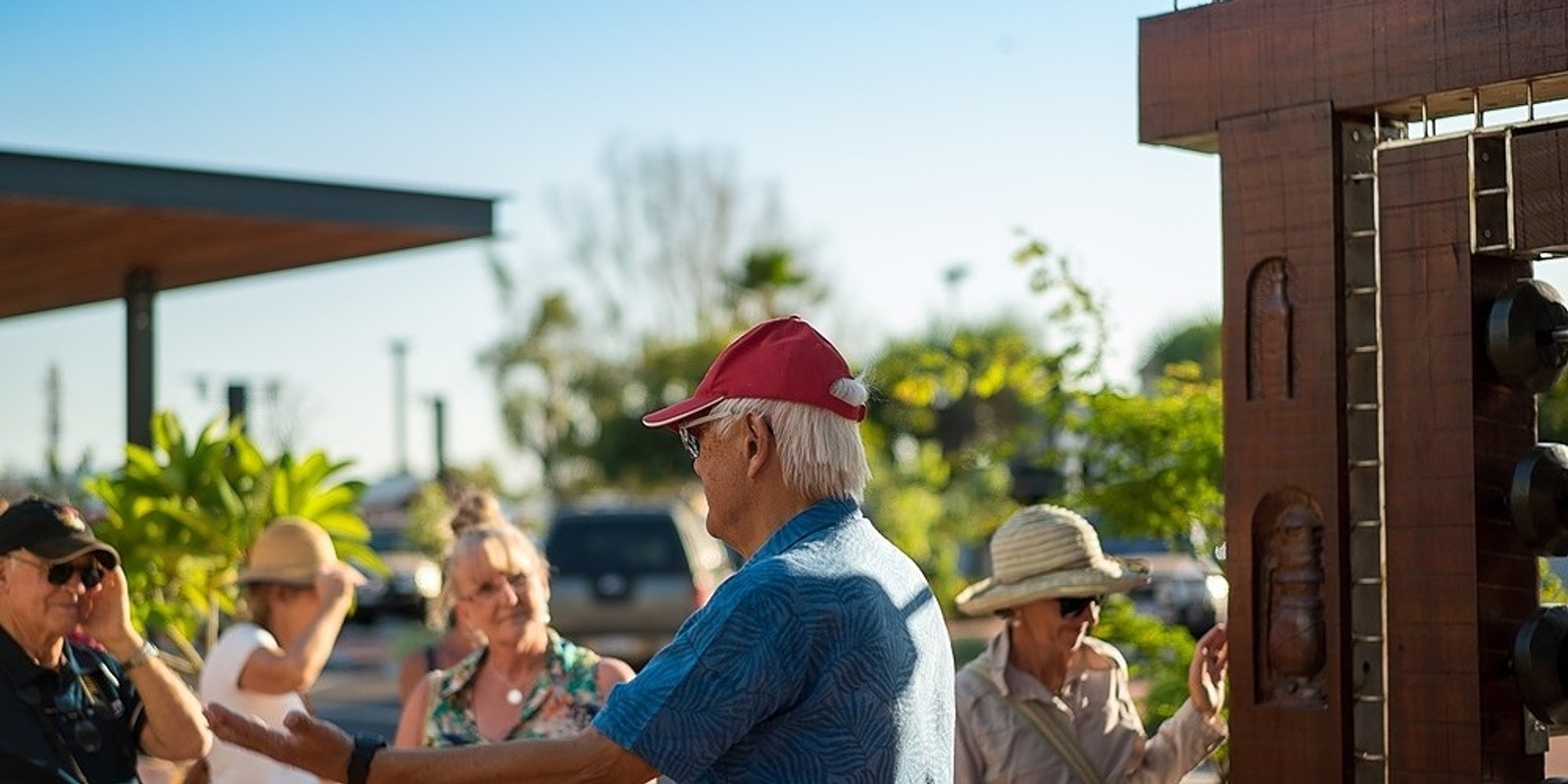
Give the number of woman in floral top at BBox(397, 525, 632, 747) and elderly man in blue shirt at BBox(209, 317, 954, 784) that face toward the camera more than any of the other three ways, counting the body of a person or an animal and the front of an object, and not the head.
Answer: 1

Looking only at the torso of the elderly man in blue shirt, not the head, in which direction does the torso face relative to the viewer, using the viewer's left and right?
facing away from the viewer and to the left of the viewer

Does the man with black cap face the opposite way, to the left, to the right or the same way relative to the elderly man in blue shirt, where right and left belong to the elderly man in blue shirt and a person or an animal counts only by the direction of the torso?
the opposite way

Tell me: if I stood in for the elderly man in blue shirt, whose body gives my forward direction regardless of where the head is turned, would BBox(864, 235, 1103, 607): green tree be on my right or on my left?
on my right

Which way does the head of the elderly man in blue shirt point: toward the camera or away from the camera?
away from the camera

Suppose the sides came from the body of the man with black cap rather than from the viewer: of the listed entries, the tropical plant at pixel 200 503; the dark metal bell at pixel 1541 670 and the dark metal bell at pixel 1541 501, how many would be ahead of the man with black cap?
2

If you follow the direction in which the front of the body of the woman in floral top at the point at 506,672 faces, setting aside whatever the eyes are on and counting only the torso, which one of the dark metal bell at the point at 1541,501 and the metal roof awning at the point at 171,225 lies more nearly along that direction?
the dark metal bell
